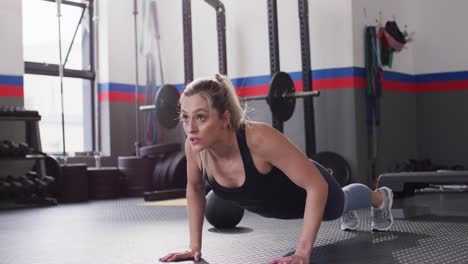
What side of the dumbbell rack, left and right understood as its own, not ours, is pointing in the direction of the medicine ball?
front

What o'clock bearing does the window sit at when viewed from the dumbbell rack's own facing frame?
The window is roughly at 8 o'clock from the dumbbell rack.

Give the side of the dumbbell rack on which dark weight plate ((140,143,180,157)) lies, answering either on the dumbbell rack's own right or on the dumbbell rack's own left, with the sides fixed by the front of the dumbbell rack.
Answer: on the dumbbell rack's own left

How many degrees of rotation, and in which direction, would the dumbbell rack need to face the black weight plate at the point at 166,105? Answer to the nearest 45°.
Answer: approximately 45° to its left

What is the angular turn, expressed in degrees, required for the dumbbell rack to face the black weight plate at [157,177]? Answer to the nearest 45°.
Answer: approximately 45° to its left

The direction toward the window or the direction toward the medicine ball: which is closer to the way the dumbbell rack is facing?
the medicine ball

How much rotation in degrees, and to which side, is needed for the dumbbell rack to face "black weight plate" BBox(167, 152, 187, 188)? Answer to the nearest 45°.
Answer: approximately 45° to its left

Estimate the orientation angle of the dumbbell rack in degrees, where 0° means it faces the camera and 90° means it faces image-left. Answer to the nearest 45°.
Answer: approximately 315°

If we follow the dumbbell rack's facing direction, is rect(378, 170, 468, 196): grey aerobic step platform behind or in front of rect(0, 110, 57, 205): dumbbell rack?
in front
